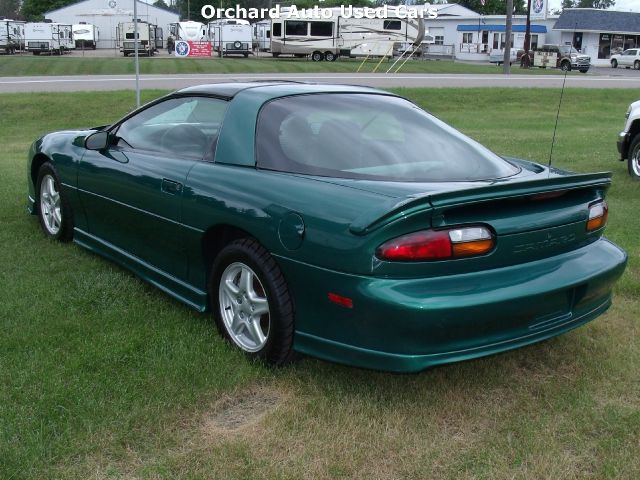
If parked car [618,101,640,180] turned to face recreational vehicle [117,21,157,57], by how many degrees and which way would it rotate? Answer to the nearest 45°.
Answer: approximately 45° to its right

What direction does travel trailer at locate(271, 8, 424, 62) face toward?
to the viewer's right

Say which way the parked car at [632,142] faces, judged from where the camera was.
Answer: facing to the left of the viewer

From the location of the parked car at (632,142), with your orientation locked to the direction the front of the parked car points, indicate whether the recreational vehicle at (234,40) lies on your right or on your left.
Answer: on your right

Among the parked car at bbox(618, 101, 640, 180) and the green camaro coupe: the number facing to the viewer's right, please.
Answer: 0

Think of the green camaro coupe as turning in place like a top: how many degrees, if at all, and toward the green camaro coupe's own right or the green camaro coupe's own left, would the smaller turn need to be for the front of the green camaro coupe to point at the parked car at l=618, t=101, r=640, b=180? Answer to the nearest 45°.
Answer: approximately 90° to the green camaro coupe's own right

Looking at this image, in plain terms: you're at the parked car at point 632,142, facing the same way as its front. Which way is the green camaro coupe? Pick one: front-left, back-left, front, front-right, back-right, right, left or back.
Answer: left

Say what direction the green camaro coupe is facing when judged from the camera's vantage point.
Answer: facing away from the viewer and to the left of the viewer

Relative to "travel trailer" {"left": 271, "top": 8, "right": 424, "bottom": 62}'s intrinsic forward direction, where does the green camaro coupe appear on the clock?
The green camaro coupe is roughly at 3 o'clock from the travel trailer.

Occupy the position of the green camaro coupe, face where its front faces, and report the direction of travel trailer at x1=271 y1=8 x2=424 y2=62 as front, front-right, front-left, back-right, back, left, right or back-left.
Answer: front-right

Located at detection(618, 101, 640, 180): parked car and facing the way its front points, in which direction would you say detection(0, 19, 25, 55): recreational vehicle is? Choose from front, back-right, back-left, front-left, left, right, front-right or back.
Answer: front-right

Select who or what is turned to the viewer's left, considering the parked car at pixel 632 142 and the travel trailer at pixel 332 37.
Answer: the parked car

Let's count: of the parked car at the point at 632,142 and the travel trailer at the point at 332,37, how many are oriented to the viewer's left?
1
